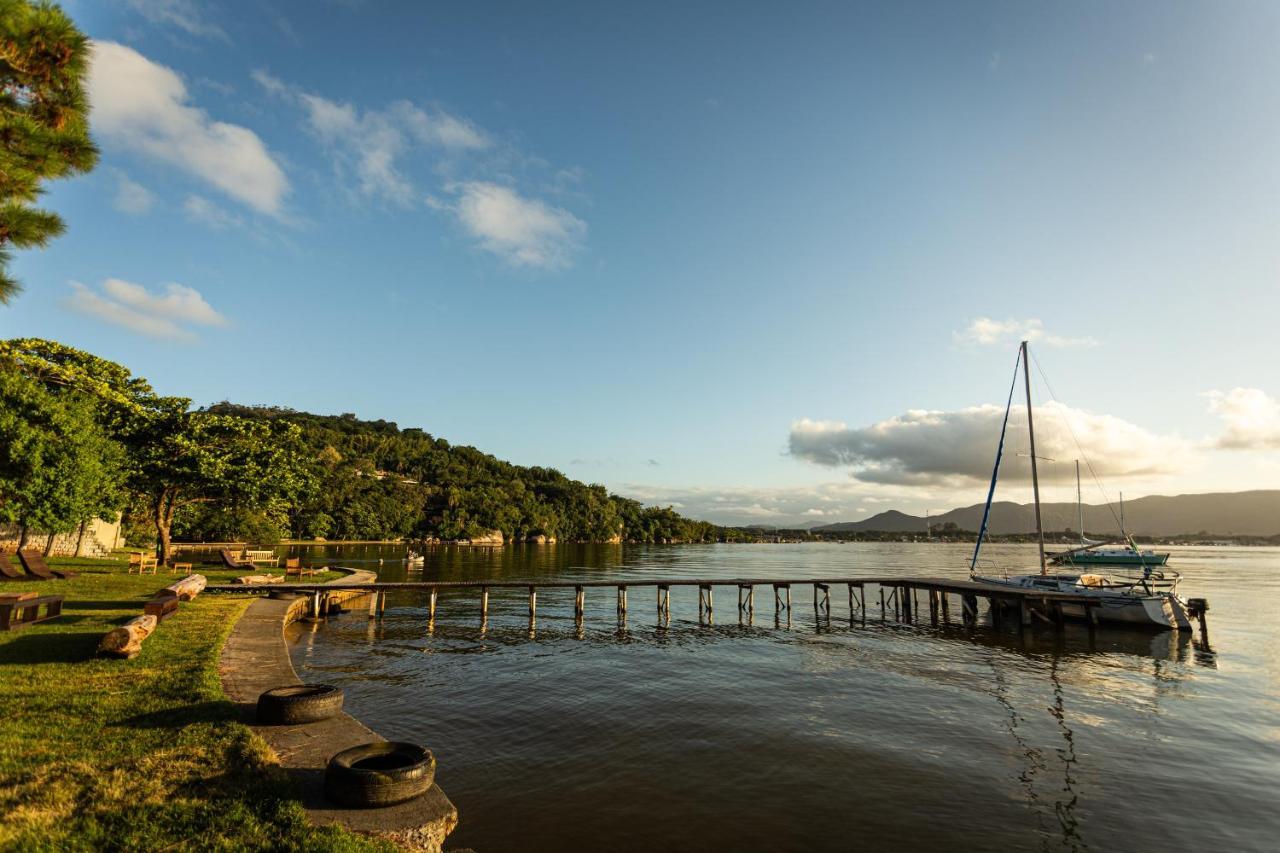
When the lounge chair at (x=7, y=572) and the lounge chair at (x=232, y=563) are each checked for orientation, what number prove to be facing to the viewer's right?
2

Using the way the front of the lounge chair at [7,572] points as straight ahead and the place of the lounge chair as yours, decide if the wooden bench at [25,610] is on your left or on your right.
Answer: on your right

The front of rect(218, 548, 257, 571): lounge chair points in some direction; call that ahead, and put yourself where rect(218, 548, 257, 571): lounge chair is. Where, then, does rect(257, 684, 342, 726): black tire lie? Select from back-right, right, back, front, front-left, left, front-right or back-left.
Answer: right

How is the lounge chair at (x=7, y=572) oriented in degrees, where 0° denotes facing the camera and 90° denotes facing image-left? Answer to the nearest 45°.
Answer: approximately 270°

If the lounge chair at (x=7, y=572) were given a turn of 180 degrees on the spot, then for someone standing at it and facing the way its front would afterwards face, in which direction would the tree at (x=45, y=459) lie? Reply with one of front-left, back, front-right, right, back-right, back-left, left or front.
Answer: right

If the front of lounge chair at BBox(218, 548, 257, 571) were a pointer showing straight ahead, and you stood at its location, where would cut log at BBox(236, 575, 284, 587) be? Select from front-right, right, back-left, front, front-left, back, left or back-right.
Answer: right

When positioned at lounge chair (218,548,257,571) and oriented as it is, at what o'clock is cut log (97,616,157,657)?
The cut log is roughly at 3 o'clock from the lounge chair.

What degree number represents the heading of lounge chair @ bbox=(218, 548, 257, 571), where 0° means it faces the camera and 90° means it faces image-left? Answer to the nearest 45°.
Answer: approximately 270°
